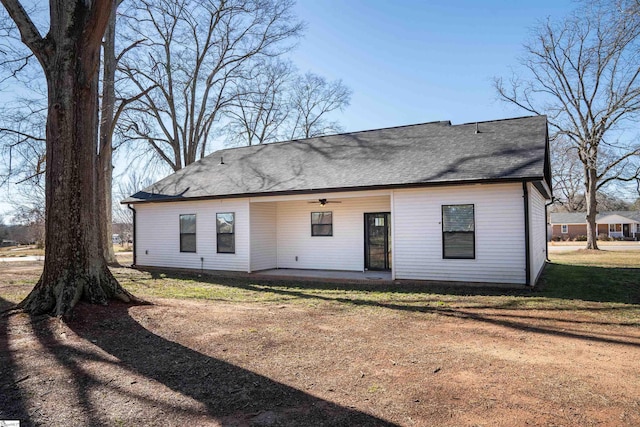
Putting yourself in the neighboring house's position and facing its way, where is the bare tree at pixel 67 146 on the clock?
The bare tree is roughly at 12 o'clock from the neighboring house.

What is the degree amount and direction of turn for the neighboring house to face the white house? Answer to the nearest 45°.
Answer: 0° — it already faces it

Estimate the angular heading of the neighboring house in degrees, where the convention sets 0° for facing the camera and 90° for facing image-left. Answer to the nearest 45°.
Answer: approximately 0°
